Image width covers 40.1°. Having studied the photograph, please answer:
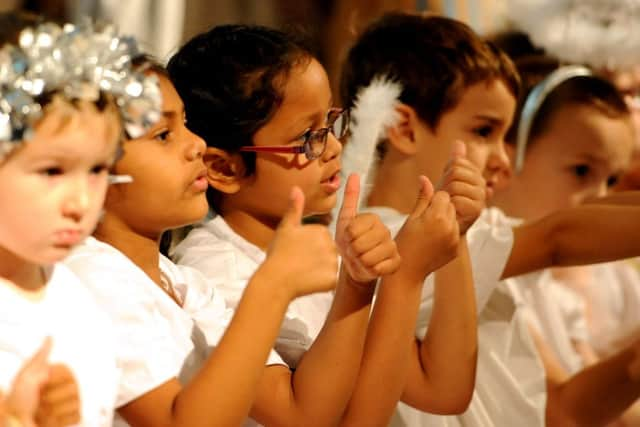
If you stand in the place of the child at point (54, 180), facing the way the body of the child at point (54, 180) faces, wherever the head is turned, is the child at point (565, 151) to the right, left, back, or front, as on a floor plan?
left

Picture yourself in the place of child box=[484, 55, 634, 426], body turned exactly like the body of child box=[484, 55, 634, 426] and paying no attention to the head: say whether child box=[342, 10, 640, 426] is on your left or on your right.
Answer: on your right

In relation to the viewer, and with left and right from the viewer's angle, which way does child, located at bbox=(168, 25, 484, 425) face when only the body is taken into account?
facing to the right of the viewer

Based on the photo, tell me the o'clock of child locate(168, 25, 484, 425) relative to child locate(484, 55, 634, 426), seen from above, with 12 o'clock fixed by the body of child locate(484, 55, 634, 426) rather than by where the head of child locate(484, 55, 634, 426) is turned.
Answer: child locate(168, 25, 484, 425) is roughly at 2 o'clock from child locate(484, 55, 634, 426).

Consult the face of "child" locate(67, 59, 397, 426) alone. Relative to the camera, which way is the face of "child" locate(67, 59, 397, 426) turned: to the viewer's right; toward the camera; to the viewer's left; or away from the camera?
to the viewer's right

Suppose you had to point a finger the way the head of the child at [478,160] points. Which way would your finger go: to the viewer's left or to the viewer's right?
to the viewer's right

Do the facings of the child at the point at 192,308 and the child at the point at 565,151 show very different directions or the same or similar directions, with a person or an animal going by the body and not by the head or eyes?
same or similar directions

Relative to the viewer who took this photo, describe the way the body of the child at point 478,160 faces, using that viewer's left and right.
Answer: facing to the right of the viewer

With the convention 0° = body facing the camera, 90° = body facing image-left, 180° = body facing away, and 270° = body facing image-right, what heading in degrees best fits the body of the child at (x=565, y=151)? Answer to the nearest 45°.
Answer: approximately 315°

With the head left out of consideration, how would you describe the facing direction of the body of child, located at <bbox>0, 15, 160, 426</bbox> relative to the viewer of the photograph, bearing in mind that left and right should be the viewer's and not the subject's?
facing the viewer and to the right of the viewer

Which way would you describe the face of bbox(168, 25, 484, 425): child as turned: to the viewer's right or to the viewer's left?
to the viewer's right
